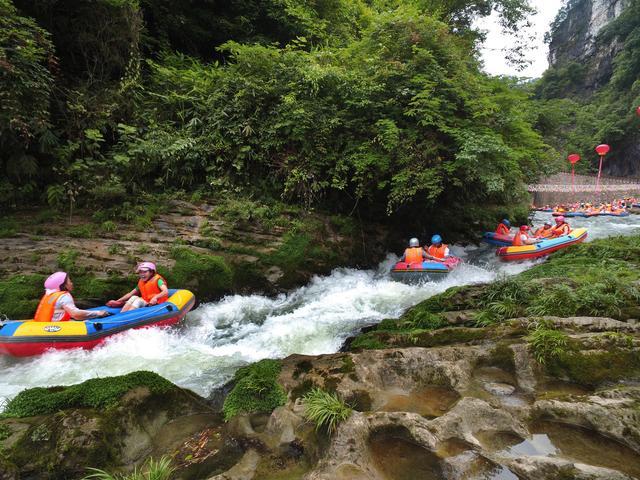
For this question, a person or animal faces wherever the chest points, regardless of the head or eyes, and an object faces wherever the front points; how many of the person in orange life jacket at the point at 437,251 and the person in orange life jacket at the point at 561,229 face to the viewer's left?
1

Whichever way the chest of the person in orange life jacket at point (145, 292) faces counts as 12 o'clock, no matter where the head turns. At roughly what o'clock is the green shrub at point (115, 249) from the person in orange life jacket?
The green shrub is roughly at 4 o'clock from the person in orange life jacket.

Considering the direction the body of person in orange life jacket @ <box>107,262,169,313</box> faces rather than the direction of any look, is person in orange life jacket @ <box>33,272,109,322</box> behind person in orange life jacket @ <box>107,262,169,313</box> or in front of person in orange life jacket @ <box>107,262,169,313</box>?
in front

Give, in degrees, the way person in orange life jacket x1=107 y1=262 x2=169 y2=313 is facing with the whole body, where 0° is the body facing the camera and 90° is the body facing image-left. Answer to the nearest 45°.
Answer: approximately 45°

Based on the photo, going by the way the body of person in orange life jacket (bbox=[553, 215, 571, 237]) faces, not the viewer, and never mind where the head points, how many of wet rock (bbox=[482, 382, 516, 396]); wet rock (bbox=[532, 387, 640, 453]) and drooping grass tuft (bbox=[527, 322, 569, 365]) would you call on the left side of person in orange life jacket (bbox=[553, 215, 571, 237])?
3

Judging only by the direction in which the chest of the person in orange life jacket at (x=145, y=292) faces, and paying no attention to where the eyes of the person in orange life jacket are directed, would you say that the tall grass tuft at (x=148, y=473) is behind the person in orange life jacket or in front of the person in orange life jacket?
in front
